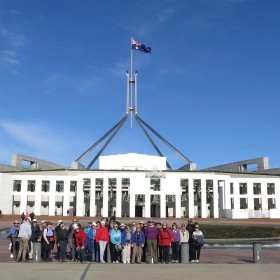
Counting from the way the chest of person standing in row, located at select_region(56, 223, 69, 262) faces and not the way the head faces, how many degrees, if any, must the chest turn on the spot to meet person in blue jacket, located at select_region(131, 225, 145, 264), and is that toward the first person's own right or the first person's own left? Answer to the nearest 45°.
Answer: approximately 90° to the first person's own left

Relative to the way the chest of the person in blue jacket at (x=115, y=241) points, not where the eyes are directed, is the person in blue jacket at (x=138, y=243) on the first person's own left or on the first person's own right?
on the first person's own left

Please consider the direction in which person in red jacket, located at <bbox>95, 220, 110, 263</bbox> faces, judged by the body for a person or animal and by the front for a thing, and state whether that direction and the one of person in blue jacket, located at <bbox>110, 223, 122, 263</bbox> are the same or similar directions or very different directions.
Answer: same or similar directions

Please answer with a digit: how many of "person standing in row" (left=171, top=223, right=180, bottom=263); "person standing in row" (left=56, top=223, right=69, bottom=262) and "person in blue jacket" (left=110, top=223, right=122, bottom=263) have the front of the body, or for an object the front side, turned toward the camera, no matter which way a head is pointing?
3

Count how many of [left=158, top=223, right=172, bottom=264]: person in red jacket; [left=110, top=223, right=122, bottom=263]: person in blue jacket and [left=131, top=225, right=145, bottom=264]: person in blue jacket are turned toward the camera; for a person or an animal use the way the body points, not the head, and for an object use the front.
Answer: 3

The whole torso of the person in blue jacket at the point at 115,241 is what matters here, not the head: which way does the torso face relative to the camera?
toward the camera

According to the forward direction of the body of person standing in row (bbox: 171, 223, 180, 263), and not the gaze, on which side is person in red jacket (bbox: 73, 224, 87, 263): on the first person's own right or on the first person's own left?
on the first person's own right

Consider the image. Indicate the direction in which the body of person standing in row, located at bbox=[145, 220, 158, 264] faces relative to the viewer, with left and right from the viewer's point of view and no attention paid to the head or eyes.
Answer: facing the viewer

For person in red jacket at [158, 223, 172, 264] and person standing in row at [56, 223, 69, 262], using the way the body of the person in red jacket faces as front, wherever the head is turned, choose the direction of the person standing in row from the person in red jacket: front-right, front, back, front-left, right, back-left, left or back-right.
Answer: right

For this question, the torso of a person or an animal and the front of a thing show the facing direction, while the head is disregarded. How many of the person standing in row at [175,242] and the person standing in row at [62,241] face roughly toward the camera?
2

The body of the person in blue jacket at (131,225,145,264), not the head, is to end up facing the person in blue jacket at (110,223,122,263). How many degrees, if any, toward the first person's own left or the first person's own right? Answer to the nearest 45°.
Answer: approximately 90° to the first person's own right

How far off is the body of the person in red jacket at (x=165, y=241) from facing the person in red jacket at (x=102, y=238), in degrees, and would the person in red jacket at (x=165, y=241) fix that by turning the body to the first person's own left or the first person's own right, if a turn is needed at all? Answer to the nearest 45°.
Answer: approximately 90° to the first person's own right

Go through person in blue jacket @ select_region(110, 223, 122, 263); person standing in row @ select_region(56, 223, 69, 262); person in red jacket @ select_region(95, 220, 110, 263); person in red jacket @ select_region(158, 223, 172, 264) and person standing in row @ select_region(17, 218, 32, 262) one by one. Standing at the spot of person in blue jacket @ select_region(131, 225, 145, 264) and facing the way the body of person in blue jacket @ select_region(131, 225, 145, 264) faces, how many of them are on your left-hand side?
1

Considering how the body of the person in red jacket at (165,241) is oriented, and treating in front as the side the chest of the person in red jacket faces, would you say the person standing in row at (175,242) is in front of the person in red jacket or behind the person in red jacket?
behind

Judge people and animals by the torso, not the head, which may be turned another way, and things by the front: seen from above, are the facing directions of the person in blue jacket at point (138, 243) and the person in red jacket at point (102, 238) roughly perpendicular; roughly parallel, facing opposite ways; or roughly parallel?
roughly parallel

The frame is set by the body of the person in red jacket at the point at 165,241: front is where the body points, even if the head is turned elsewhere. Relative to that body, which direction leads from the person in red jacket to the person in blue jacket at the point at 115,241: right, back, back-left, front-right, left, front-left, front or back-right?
right

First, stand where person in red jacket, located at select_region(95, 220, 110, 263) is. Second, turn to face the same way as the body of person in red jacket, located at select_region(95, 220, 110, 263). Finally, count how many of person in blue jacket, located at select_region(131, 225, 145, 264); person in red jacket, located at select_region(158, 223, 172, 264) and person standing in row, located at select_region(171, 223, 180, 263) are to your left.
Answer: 3
